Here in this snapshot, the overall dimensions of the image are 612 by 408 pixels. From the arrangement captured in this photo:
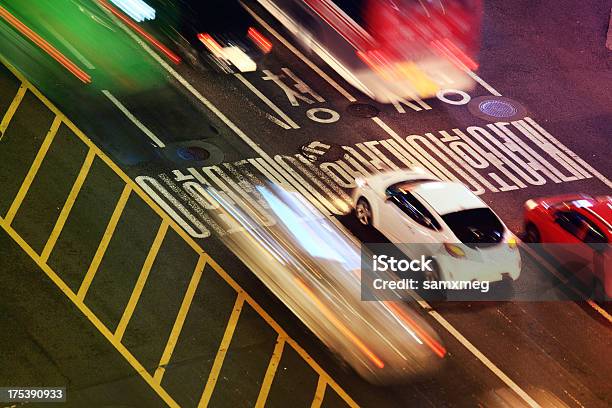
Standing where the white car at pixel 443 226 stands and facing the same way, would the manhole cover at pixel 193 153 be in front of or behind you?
in front

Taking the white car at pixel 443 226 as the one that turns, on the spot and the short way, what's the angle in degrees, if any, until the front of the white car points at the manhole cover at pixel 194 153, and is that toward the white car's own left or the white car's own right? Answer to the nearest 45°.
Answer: approximately 45° to the white car's own left

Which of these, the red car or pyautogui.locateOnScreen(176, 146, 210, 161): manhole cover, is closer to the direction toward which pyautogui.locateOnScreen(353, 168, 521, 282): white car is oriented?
the manhole cover

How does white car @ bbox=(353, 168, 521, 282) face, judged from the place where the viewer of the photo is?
facing away from the viewer and to the left of the viewer
